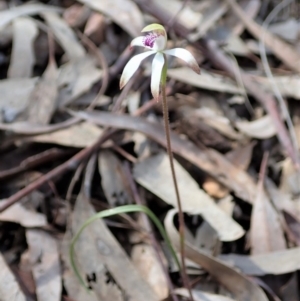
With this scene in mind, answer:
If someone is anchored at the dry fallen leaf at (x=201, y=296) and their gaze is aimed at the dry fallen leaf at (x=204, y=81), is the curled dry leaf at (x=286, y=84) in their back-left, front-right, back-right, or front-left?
front-right

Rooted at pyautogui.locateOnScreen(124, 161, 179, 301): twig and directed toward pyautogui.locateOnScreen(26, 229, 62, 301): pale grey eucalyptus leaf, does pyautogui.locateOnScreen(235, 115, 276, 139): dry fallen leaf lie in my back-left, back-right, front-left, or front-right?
back-right

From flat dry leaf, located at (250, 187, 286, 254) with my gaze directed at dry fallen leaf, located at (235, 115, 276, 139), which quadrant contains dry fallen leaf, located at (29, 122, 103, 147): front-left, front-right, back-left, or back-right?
front-left

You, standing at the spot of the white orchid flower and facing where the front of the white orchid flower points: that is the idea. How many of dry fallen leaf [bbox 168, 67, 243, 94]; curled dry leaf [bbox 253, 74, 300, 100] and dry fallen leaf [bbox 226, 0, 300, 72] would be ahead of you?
0

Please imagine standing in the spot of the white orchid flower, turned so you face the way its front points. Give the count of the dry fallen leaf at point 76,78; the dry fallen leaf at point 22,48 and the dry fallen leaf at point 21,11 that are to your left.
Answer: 0

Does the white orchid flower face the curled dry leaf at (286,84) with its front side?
no

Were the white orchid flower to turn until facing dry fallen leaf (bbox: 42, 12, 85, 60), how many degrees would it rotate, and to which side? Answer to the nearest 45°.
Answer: approximately 135° to its right

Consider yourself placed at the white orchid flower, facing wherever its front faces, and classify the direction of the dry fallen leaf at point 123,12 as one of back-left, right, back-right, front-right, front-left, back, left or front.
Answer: back-right

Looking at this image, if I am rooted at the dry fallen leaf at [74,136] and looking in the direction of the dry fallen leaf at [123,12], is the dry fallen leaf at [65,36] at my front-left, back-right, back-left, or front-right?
front-left

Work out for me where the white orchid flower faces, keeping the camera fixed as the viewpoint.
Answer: facing the viewer and to the left of the viewer

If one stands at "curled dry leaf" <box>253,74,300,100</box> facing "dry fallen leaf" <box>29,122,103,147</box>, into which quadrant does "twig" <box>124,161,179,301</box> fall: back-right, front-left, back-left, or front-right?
front-left

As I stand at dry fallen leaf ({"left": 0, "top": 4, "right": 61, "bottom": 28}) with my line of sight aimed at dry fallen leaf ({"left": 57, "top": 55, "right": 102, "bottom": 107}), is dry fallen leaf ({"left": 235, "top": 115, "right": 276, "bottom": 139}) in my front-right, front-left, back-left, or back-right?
front-left
